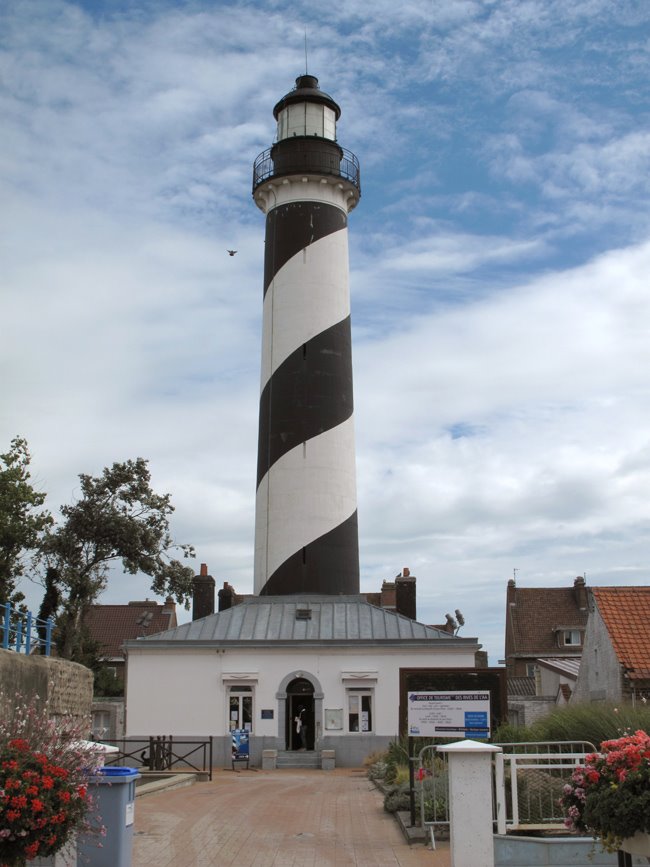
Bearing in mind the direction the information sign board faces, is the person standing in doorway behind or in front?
behind

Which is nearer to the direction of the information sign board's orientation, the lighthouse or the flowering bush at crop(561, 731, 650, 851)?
the flowering bush

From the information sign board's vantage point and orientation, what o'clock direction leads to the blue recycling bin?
The blue recycling bin is roughly at 1 o'clock from the information sign board.

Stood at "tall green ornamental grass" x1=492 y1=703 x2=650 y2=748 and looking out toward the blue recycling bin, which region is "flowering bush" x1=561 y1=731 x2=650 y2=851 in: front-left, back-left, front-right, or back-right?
front-left

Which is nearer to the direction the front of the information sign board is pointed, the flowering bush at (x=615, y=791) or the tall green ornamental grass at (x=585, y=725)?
the flowering bush

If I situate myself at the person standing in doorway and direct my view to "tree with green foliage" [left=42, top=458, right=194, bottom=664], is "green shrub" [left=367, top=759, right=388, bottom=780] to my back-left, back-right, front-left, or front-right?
back-left

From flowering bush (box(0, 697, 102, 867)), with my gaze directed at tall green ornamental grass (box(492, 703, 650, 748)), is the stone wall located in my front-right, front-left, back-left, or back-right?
front-left

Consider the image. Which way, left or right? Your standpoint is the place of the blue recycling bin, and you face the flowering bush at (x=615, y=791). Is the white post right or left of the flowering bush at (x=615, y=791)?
left

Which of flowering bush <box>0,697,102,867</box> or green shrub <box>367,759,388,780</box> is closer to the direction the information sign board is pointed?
the flowering bush

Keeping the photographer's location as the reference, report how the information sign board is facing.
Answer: facing the viewer

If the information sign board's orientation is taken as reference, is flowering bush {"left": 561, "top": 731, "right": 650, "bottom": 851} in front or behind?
in front
